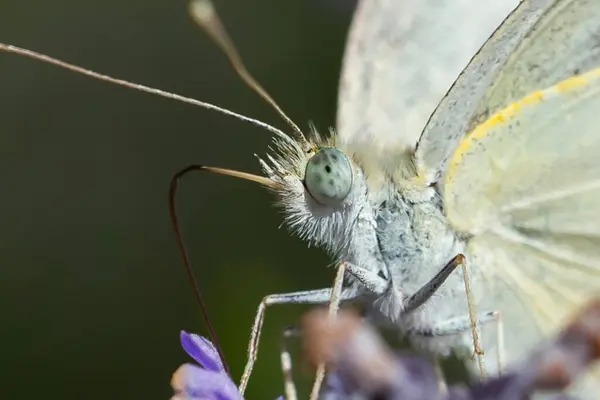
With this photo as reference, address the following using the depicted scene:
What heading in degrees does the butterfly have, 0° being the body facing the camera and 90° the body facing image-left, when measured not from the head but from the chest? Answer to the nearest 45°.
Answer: approximately 90°
